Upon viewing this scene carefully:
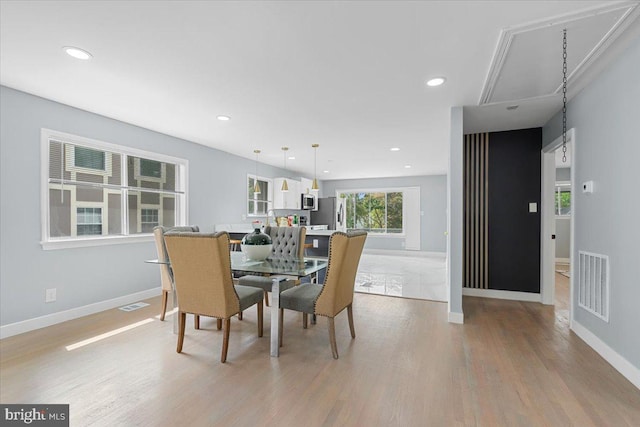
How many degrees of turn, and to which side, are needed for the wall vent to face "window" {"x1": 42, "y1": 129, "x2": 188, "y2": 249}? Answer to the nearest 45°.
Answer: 0° — it already faces it

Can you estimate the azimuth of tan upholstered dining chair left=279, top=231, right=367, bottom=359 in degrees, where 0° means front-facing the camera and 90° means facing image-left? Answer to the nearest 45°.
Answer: approximately 135°

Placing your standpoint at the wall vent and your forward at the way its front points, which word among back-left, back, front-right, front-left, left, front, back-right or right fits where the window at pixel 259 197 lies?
front-right

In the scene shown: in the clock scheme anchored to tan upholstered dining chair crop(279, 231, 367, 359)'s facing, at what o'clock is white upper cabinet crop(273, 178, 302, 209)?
The white upper cabinet is roughly at 1 o'clock from the tan upholstered dining chair.

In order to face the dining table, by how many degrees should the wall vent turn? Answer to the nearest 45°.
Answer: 0° — it already faces it

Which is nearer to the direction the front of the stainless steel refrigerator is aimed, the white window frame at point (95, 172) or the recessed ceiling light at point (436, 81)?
the recessed ceiling light

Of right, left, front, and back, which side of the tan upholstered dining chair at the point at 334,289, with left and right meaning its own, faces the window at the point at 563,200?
right

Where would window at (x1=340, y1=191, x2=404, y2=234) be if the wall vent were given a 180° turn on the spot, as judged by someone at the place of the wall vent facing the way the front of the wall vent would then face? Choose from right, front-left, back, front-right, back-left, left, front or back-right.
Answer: left
